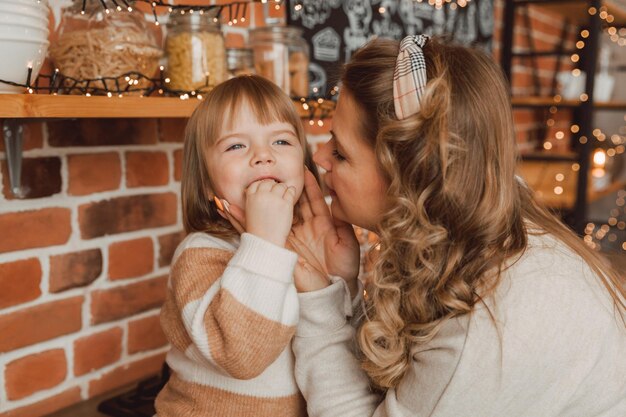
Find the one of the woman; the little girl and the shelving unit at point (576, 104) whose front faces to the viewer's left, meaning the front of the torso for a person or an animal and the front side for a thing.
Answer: the woman

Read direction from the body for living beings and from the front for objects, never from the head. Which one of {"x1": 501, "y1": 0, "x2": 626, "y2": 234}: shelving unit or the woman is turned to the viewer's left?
the woman

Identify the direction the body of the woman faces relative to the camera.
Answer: to the viewer's left

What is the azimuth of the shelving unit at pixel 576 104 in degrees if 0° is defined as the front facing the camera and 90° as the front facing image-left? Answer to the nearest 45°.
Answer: approximately 0°

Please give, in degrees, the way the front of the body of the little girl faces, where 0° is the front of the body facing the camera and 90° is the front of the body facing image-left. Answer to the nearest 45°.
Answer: approximately 315°
